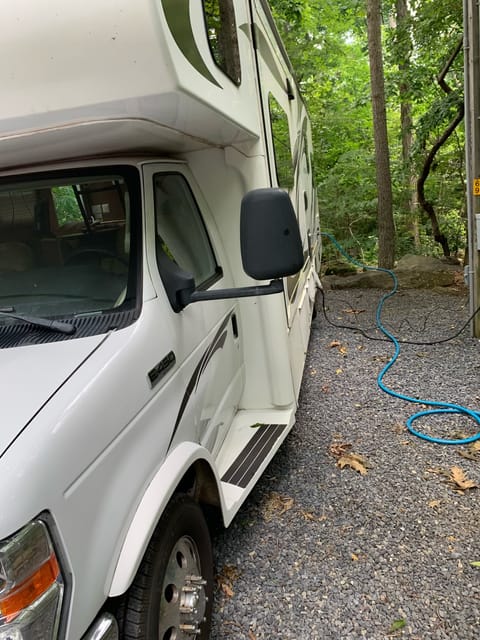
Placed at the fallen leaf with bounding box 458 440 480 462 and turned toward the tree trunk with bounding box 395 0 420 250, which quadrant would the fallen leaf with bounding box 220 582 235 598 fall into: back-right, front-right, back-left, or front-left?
back-left

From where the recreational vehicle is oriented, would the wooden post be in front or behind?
behind

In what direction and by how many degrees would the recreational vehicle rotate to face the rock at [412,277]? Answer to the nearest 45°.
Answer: approximately 180°

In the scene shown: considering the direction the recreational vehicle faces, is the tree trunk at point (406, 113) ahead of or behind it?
behind

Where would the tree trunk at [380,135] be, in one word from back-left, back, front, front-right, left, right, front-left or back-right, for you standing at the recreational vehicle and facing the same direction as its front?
back
